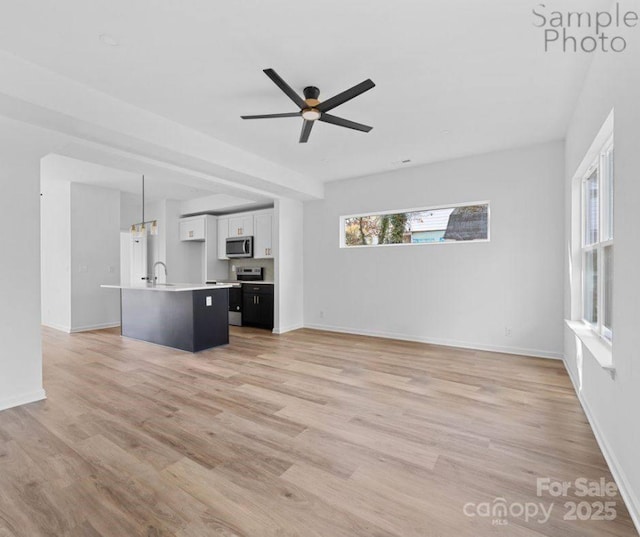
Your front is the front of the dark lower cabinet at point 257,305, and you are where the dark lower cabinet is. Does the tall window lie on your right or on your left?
on your left

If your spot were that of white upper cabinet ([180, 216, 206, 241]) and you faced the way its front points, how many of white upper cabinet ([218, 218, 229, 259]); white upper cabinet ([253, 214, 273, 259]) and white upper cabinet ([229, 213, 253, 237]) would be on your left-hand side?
3

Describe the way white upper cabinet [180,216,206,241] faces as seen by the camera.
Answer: facing the viewer and to the left of the viewer

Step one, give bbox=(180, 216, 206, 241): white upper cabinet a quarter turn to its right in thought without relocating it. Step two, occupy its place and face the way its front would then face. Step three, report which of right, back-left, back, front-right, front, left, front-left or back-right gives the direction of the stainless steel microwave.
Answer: back

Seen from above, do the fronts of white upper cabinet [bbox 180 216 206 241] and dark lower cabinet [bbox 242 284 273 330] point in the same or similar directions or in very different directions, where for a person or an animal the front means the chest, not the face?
same or similar directions

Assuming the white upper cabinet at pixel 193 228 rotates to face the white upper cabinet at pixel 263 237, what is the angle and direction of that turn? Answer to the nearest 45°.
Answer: approximately 90° to its left

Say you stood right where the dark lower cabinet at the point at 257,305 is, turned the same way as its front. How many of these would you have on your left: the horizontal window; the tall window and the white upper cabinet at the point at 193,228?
2

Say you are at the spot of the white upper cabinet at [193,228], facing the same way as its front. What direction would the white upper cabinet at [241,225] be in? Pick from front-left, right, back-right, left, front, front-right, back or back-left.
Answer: left

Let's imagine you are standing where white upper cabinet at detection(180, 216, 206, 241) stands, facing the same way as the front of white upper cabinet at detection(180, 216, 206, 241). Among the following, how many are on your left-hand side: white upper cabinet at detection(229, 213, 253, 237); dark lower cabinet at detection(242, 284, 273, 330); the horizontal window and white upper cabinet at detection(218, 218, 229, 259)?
4

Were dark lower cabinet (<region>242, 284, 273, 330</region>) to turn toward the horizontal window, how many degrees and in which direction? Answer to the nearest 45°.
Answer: approximately 90° to its left

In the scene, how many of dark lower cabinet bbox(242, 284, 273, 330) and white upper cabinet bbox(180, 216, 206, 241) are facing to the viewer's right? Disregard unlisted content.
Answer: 0

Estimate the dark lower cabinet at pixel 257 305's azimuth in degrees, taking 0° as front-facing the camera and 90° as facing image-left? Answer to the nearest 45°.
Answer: approximately 45°

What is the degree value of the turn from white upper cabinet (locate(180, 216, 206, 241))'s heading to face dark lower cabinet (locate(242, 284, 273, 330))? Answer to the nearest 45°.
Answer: approximately 90° to its left
